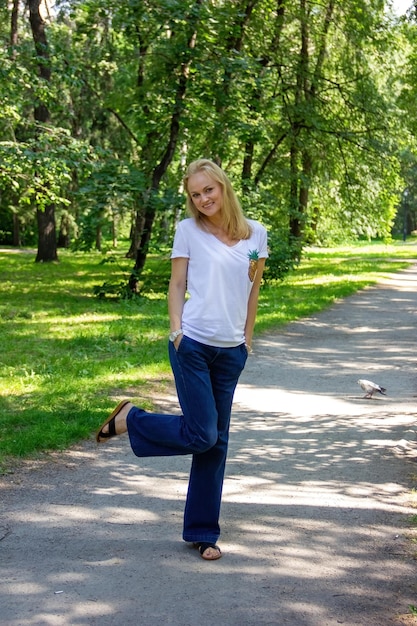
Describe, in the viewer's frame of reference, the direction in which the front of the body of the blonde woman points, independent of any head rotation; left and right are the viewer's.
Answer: facing the viewer and to the right of the viewer

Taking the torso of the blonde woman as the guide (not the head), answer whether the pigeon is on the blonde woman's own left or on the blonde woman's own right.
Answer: on the blonde woman's own left
